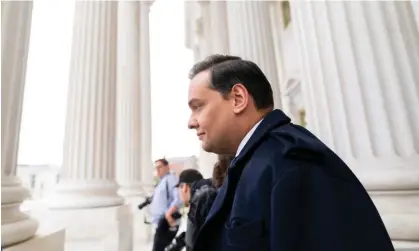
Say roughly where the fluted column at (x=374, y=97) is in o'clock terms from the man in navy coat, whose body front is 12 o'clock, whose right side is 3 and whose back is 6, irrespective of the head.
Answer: The fluted column is roughly at 4 o'clock from the man in navy coat.

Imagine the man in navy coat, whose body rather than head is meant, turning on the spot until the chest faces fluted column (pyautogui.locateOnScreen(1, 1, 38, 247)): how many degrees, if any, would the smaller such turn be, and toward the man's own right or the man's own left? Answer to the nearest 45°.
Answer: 0° — they already face it

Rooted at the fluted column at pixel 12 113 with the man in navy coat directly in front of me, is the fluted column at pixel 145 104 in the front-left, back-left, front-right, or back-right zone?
back-left

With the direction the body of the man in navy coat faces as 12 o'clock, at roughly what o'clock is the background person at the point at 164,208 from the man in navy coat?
The background person is roughly at 2 o'clock from the man in navy coat.

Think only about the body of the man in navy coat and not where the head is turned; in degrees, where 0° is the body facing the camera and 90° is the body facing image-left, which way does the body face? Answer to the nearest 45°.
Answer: approximately 90°

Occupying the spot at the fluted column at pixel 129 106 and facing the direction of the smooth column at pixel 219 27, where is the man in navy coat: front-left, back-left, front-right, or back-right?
front-right

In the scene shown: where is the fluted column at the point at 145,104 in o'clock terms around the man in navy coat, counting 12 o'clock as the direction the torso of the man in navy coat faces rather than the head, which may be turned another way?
The fluted column is roughly at 2 o'clock from the man in navy coat.

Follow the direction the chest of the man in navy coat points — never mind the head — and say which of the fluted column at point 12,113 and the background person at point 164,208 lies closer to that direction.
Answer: the fluted column

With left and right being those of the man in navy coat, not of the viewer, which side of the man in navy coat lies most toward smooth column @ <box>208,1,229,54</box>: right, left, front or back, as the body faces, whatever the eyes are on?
right

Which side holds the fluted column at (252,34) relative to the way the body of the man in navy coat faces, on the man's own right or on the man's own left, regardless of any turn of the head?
on the man's own right

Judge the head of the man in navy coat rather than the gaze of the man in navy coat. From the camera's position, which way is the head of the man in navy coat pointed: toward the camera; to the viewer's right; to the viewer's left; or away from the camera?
to the viewer's left

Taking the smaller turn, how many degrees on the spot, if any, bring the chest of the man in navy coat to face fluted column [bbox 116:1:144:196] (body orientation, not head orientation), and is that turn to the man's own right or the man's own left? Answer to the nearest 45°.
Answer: approximately 45° to the man's own right
